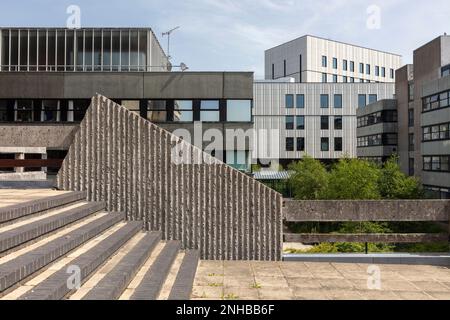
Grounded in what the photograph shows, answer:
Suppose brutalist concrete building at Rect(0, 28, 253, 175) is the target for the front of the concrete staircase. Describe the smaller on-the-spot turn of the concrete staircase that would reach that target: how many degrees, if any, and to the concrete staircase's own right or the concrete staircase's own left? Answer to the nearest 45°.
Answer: approximately 135° to the concrete staircase's own left

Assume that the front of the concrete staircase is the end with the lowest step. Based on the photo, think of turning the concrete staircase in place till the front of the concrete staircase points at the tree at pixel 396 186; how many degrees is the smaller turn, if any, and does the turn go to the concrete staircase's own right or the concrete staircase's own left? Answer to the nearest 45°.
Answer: approximately 90° to the concrete staircase's own left

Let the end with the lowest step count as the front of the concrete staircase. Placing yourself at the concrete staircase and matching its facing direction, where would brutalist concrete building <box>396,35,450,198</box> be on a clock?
The brutalist concrete building is roughly at 9 o'clock from the concrete staircase.

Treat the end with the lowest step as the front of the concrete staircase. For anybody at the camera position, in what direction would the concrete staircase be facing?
facing the viewer and to the right of the viewer

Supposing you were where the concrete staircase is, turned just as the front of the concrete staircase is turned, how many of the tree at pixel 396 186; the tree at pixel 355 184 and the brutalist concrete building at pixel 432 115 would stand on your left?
3

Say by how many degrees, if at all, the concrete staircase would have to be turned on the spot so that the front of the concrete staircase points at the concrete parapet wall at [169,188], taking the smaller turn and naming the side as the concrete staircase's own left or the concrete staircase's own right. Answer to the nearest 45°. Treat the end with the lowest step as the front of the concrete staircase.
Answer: approximately 90° to the concrete staircase's own left

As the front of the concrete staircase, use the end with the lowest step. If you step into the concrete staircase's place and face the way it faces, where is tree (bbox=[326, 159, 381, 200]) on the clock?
The tree is roughly at 9 o'clock from the concrete staircase.

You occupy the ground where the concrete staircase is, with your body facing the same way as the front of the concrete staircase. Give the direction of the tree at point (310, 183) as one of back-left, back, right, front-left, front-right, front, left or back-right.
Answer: left

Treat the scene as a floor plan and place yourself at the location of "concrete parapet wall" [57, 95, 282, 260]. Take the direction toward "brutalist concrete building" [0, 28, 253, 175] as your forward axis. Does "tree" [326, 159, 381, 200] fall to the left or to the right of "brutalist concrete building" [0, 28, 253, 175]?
right
